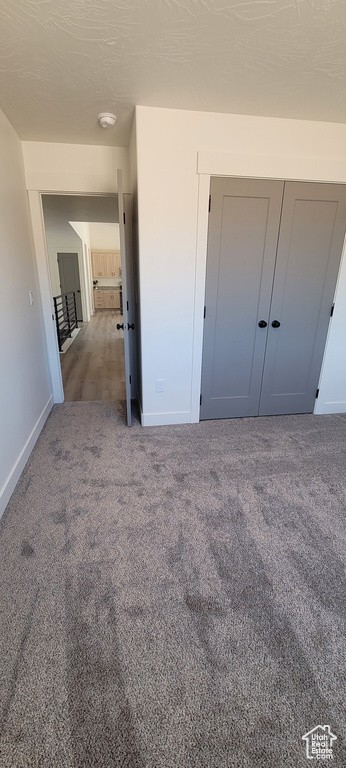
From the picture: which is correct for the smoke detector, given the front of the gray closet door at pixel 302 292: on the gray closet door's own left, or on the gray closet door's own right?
on the gray closet door's own right

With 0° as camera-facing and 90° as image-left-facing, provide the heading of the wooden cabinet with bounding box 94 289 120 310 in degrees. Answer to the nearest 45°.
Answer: approximately 0°

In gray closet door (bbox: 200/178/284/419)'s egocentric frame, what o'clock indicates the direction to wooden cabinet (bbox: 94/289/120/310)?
The wooden cabinet is roughly at 5 o'clock from the gray closet door.

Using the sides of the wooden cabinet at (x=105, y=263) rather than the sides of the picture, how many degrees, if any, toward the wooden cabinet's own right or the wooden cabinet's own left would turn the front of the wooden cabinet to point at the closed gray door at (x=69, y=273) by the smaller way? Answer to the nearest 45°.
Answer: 0° — it already faces it

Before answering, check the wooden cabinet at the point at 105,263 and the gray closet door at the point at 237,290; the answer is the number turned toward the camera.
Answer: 2

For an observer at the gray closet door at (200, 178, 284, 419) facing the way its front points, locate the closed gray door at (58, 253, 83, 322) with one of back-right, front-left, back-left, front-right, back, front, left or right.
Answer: back-right

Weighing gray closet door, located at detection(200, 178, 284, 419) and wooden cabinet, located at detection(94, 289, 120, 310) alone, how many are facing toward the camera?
2
